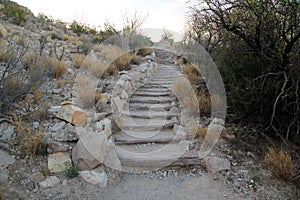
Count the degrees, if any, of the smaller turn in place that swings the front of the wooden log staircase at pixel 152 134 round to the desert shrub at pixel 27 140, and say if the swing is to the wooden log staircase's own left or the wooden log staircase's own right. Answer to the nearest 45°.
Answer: approximately 45° to the wooden log staircase's own right

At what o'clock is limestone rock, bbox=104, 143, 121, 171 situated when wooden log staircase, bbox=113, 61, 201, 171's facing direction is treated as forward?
The limestone rock is roughly at 1 o'clock from the wooden log staircase.

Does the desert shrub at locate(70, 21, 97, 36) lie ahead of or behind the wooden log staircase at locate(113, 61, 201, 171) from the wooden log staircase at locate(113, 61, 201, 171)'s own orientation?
behind

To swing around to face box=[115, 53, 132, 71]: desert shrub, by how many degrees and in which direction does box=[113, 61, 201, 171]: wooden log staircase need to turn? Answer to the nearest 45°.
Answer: approximately 180°

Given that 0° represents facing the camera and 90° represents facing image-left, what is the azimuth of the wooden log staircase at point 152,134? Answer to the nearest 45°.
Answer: approximately 0°

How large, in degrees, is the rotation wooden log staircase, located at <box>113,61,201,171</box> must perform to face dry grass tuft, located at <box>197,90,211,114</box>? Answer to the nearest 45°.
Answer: approximately 135° to its left

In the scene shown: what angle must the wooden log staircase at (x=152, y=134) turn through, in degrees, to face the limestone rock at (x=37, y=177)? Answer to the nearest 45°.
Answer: approximately 45° to its right

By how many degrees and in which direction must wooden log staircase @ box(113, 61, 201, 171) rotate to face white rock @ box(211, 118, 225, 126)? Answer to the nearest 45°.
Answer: approximately 90° to its left

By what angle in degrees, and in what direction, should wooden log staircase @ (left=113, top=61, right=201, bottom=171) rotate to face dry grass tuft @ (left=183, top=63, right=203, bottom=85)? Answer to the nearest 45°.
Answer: approximately 180°

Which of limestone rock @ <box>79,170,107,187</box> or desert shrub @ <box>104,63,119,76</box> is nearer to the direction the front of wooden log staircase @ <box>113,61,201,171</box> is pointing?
the limestone rock

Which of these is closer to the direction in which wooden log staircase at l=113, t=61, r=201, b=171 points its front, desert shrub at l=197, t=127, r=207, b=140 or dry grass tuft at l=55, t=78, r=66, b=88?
the desert shrub
